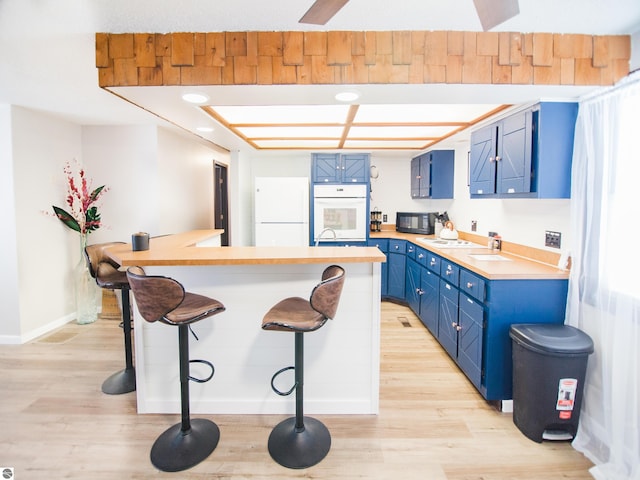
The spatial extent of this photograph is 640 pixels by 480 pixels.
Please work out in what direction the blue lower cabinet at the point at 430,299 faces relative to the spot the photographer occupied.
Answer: facing to the left of the viewer

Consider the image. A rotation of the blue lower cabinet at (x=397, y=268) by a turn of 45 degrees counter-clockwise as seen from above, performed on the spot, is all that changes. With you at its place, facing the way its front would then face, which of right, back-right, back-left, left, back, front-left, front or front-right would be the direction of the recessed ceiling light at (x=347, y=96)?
front-right

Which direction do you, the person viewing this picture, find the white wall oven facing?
facing the viewer

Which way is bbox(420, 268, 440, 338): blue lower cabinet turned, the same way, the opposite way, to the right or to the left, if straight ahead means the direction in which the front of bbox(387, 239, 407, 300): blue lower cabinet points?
to the right

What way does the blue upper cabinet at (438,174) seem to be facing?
to the viewer's left

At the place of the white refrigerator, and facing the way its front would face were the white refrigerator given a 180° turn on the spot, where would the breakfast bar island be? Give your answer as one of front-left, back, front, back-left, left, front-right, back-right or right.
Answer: back

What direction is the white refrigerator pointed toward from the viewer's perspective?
toward the camera

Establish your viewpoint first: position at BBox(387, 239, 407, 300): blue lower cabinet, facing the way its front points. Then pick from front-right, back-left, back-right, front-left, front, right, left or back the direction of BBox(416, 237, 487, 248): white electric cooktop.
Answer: front-left

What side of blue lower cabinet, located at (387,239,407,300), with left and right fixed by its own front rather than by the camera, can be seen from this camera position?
front

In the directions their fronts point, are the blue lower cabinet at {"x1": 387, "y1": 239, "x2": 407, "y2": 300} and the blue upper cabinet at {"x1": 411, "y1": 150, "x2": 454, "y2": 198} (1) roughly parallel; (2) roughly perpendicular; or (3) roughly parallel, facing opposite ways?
roughly perpendicular

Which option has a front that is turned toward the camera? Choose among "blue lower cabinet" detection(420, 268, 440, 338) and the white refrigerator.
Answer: the white refrigerator

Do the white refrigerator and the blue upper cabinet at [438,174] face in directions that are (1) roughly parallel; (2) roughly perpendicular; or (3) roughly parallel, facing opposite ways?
roughly perpendicular

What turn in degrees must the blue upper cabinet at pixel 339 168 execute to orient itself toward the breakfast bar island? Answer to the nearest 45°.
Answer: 0° — it already faces it

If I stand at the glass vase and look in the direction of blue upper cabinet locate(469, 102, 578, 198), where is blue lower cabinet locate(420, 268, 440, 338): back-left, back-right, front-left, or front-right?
front-left

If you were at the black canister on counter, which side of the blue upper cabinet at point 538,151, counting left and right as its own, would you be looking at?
front
